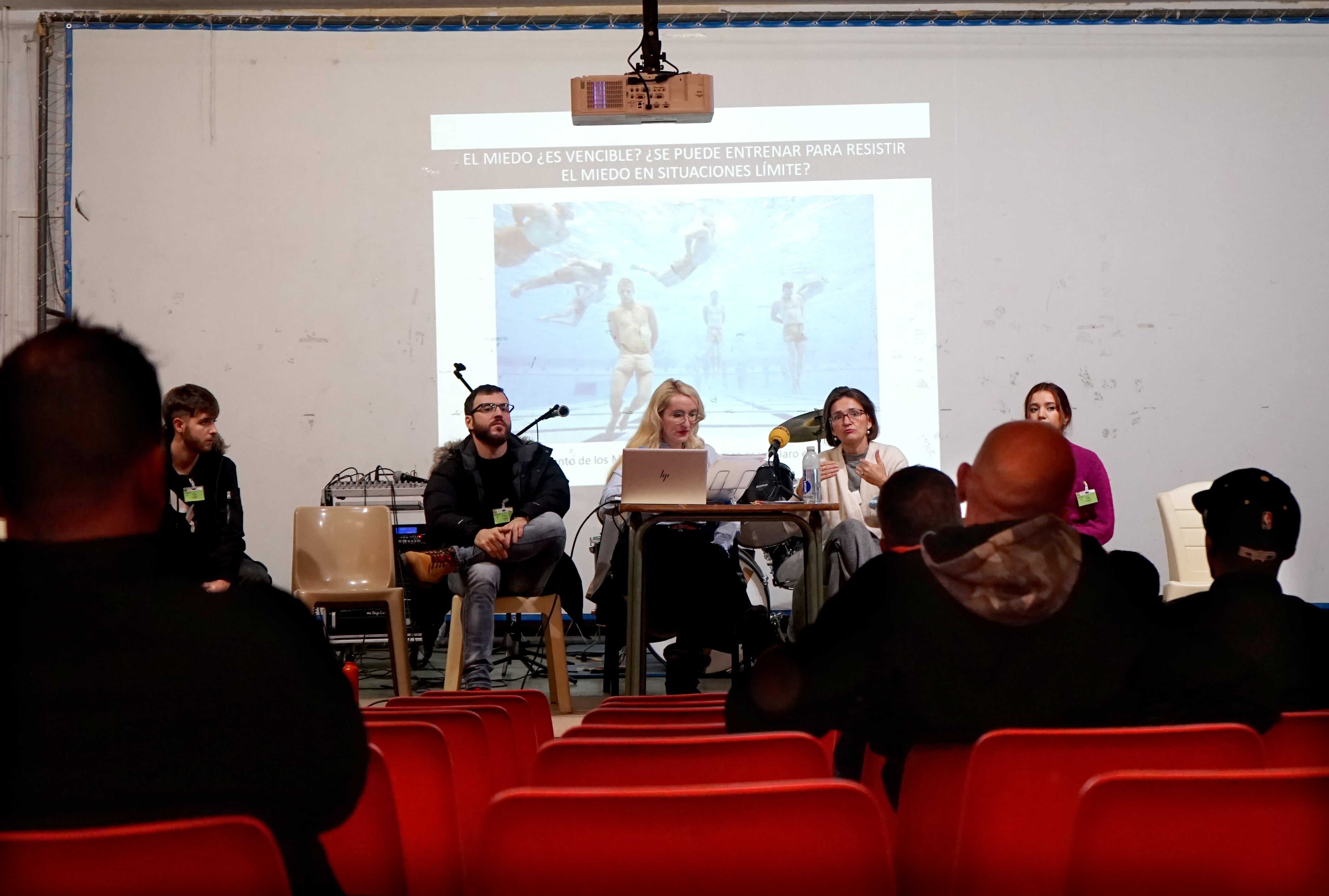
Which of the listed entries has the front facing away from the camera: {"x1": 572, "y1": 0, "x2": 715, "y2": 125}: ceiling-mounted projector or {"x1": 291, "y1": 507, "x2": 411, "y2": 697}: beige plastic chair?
the ceiling-mounted projector

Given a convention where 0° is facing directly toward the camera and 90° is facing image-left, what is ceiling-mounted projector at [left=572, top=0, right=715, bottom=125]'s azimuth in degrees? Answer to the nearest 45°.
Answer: approximately 180°

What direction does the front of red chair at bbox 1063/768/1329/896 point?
away from the camera

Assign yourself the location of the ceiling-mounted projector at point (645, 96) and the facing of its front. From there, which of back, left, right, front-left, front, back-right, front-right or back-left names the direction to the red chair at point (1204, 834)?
back

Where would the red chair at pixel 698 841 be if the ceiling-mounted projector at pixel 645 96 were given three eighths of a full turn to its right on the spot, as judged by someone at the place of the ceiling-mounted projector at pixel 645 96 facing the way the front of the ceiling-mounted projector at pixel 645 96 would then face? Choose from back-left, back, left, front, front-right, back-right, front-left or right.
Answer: front-right

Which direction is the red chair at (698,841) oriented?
away from the camera

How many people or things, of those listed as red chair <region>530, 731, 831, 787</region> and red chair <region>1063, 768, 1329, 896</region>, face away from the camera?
2

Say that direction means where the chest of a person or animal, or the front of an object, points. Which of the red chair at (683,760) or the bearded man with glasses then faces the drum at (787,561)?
the red chair

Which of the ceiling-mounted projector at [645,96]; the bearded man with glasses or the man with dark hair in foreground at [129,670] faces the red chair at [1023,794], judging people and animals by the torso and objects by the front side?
the bearded man with glasses

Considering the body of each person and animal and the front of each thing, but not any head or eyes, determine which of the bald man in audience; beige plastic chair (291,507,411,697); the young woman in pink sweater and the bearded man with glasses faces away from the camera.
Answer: the bald man in audience

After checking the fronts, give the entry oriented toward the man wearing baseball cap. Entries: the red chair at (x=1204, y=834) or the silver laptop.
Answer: the red chair

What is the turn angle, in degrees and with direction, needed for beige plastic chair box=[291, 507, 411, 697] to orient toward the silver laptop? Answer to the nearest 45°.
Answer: approximately 45° to its left

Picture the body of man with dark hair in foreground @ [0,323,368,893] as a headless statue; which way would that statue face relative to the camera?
away from the camera

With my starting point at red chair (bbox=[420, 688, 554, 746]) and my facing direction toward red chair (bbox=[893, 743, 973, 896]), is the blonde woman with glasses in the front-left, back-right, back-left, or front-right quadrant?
back-left
